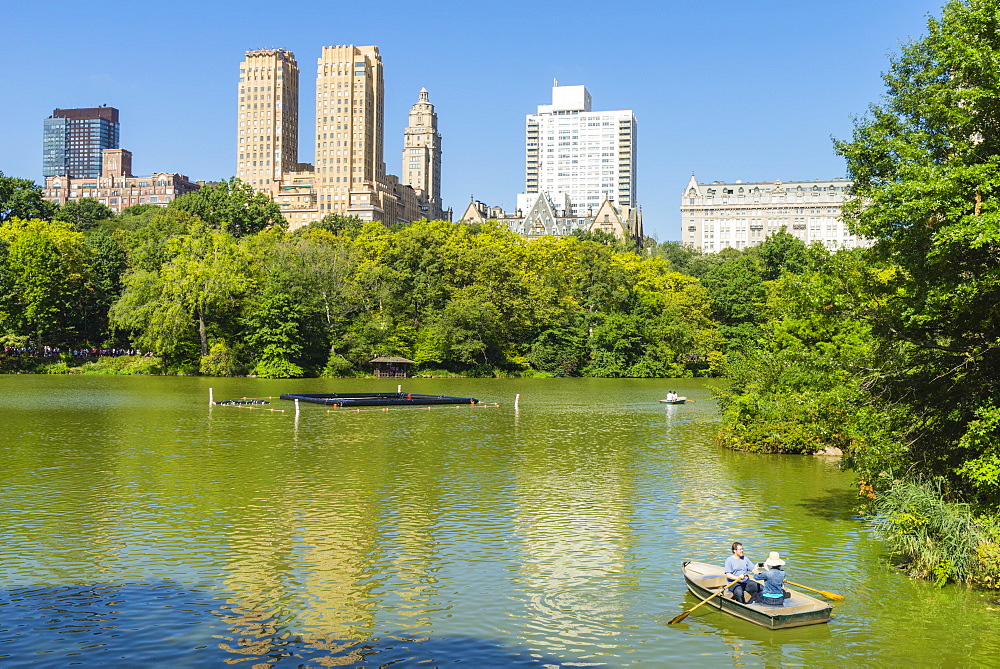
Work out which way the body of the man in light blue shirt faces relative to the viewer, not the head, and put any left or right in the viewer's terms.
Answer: facing the viewer and to the right of the viewer

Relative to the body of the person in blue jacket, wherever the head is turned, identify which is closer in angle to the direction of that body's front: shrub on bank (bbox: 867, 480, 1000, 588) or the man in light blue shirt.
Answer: the man in light blue shirt

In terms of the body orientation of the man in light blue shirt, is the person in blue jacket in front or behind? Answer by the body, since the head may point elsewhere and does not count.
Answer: in front

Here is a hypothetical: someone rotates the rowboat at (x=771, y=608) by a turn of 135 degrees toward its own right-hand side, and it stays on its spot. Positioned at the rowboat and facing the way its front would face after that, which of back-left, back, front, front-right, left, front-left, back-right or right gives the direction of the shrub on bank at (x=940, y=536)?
front-left

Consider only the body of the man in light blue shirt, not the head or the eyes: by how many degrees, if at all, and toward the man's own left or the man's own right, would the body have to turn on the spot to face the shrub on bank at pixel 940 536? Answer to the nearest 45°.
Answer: approximately 90° to the man's own left

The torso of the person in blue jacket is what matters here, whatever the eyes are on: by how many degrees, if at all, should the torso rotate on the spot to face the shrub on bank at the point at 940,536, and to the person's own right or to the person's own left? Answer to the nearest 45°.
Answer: approximately 90° to the person's own right

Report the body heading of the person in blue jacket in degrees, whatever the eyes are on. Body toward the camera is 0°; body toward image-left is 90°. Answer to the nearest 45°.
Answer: approximately 135°

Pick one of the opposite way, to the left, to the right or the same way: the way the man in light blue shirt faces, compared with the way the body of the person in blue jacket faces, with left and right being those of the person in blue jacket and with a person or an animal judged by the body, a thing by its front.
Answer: the opposite way

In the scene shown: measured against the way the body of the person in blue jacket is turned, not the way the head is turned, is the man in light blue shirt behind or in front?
in front
